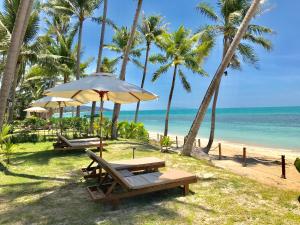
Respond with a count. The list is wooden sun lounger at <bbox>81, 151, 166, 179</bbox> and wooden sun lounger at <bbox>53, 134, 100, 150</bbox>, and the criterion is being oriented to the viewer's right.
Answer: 2

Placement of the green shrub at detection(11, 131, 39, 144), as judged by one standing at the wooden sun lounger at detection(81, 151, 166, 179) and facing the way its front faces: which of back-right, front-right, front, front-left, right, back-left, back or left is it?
back-left

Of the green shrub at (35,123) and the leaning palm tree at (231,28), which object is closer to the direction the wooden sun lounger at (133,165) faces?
the leaning palm tree

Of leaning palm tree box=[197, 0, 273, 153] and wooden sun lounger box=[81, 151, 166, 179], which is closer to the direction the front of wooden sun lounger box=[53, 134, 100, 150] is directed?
the leaning palm tree

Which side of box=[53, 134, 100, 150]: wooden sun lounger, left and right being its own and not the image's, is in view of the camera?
right

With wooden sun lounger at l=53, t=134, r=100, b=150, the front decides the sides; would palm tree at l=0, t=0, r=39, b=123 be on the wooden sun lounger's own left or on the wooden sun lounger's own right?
on the wooden sun lounger's own left

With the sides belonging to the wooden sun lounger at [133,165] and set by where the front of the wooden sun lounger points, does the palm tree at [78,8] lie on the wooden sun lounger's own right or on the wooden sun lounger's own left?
on the wooden sun lounger's own left

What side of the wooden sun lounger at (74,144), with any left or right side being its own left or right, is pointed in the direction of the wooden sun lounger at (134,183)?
right

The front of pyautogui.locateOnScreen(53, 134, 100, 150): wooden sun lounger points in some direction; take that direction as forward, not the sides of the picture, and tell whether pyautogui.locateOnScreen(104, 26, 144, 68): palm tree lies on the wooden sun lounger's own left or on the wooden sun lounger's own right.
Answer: on the wooden sun lounger's own left

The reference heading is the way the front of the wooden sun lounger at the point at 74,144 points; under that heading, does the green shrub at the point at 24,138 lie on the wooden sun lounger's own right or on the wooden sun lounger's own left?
on the wooden sun lounger's own left

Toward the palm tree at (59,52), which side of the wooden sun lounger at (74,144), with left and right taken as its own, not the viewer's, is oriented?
left

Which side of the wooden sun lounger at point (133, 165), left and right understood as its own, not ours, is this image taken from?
right
